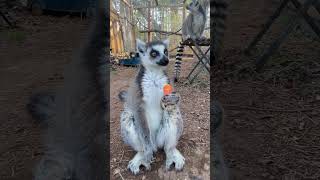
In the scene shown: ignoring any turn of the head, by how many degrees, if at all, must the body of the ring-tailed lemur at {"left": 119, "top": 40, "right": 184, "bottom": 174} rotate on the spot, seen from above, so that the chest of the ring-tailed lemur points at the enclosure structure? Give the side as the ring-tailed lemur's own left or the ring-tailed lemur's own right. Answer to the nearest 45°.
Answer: approximately 135° to the ring-tailed lemur's own left

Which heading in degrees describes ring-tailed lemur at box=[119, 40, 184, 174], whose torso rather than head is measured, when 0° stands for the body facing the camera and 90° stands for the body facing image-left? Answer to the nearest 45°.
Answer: approximately 315°

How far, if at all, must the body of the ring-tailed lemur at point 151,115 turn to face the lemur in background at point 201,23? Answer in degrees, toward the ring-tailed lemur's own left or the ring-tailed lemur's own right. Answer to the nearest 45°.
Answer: approximately 135° to the ring-tailed lemur's own left
